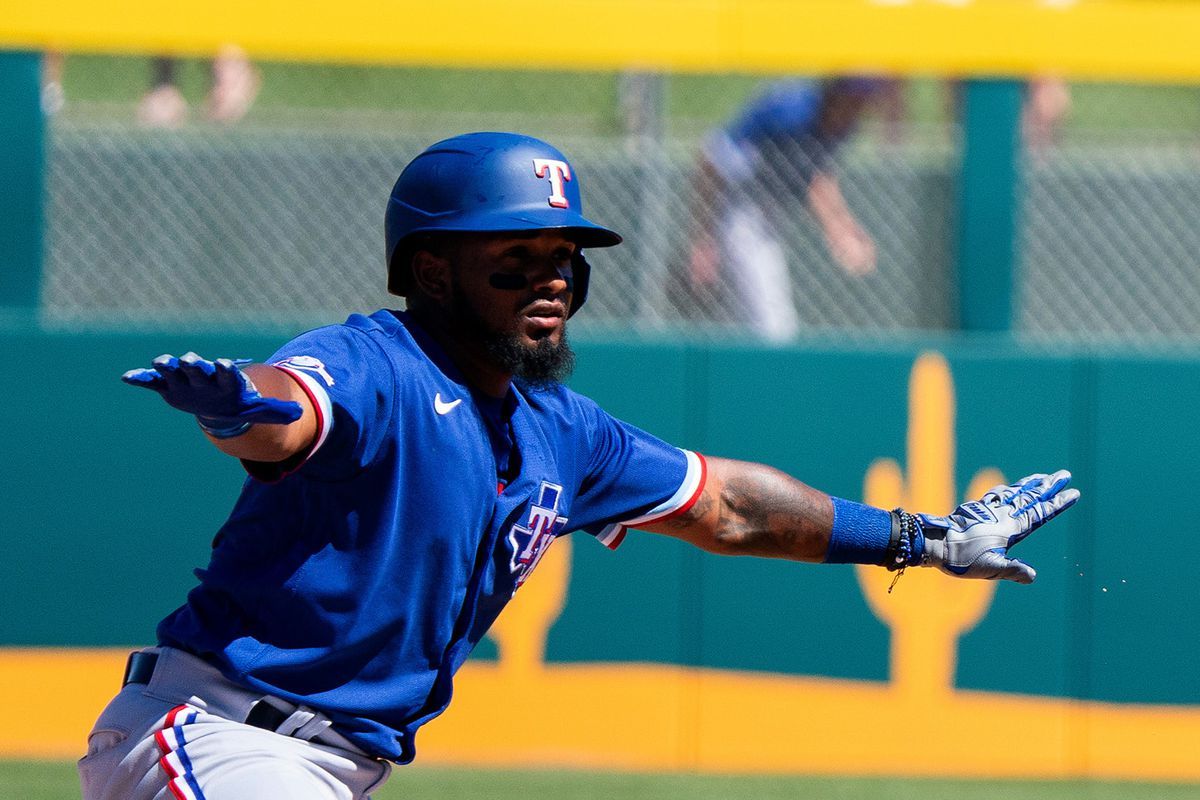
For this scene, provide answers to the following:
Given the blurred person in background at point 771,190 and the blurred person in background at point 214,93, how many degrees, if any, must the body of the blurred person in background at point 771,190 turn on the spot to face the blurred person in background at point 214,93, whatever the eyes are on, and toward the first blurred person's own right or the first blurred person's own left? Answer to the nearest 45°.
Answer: approximately 180°

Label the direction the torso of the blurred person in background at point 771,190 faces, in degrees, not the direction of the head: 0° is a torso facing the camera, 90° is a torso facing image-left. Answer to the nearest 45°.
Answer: approximately 270°

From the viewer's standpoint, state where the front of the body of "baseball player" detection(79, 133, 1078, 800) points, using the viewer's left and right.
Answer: facing the viewer and to the right of the viewer

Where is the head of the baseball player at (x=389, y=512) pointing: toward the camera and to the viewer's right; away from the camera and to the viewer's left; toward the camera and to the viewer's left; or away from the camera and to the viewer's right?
toward the camera and to the viewer's right

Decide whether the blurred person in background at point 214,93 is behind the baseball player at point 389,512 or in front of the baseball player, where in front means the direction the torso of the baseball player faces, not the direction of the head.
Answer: behind

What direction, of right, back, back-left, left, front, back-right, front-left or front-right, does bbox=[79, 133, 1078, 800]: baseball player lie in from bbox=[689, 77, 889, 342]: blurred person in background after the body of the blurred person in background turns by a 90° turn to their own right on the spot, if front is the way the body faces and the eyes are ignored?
front
